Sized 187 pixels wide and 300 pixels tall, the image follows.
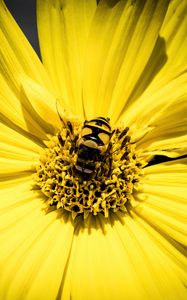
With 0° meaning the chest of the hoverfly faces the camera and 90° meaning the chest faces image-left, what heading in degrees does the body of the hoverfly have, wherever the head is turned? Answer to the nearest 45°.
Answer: approximately 0°
